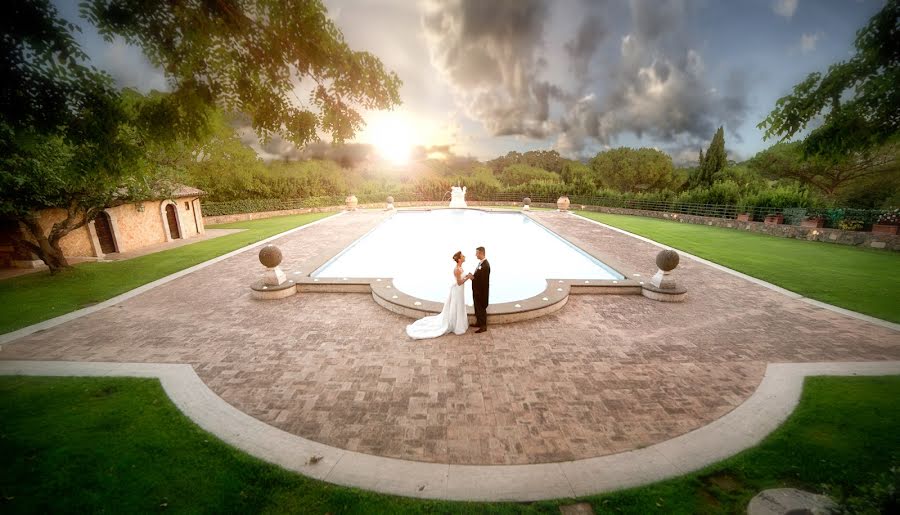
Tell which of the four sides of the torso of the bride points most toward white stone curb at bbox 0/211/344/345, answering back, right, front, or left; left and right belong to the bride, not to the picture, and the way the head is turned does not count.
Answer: back

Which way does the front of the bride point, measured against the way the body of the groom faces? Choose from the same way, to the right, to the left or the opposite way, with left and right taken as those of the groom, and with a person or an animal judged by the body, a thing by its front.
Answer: the opposite way

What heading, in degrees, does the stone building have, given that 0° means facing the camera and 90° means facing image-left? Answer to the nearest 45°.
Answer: approximately 315°

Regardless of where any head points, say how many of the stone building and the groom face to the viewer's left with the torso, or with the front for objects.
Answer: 1

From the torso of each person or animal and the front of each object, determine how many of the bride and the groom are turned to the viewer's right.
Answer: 1

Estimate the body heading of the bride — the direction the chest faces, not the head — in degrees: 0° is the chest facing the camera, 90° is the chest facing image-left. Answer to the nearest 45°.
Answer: approximately 270°

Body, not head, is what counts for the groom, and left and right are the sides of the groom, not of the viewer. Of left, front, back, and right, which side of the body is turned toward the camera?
left
